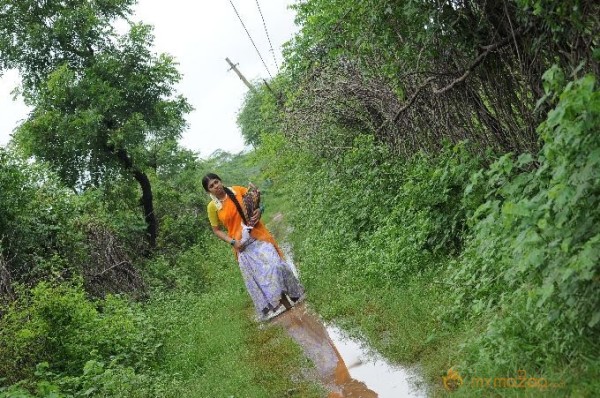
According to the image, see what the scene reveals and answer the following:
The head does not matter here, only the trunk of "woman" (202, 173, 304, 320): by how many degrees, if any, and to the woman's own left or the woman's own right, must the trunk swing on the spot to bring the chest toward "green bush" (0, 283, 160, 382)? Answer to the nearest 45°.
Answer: approximately 90° to the woman's own right

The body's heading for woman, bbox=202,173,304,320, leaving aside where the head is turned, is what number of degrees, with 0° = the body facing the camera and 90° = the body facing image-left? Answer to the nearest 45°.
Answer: approximately 0°

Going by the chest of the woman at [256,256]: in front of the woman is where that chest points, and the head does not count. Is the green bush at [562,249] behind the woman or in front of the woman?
in front
